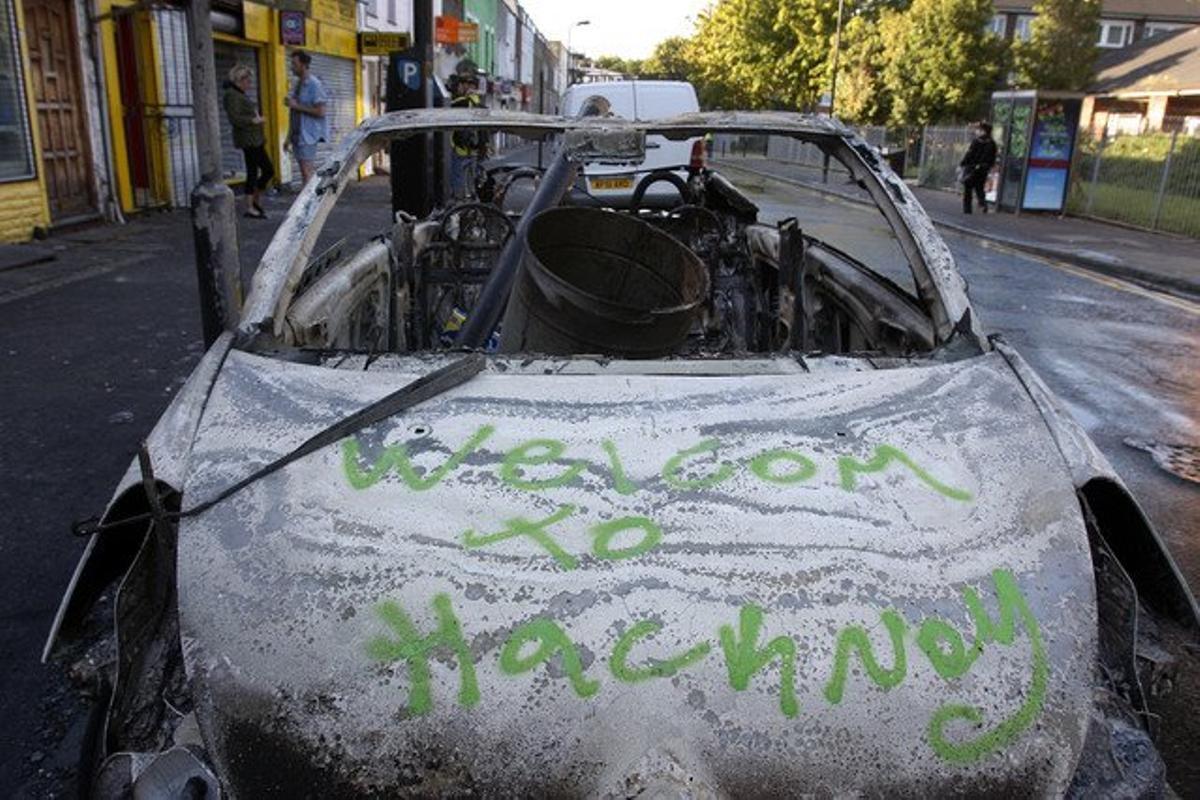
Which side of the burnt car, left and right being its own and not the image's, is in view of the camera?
front

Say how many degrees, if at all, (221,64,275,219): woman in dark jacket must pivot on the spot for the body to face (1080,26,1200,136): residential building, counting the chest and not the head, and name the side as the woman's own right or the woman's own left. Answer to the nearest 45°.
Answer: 0° — they already face it

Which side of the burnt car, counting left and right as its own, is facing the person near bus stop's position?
back

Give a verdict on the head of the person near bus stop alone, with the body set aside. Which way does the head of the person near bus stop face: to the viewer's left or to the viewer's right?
to the viewer's left

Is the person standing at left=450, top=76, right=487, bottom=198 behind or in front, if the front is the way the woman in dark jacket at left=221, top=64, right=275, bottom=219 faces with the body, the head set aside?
in front

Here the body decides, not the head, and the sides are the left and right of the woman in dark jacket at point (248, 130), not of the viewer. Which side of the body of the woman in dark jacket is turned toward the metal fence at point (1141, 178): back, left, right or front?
front

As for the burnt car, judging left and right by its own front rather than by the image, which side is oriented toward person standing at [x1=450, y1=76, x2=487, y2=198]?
back

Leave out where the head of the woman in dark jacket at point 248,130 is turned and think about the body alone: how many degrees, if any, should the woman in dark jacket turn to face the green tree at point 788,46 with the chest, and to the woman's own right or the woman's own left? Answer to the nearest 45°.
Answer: approximately 45° to the woman's own left

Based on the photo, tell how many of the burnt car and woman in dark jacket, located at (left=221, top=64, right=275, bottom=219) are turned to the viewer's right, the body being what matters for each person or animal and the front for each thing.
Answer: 1

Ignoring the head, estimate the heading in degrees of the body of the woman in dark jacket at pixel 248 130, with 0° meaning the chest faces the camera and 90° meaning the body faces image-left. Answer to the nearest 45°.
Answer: approximately 270°

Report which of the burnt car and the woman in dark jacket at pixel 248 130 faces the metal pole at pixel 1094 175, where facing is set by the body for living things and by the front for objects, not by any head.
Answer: the woman in dark jacket

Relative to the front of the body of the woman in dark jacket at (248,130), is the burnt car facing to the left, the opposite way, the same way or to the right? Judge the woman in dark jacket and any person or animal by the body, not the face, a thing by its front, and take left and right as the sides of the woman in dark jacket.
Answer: to the right

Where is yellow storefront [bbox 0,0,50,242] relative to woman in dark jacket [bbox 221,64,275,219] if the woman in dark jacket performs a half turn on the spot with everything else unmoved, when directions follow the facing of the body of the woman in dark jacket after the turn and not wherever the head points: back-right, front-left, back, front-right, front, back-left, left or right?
front-left

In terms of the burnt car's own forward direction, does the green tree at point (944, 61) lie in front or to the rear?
to the rear
